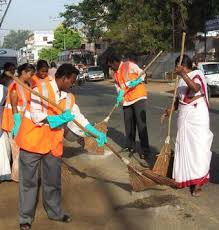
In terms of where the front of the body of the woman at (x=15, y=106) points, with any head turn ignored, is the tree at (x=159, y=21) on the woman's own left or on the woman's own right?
on the woman's own left

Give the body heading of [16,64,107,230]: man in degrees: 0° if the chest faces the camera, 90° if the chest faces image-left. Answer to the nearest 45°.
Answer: approximately 315°

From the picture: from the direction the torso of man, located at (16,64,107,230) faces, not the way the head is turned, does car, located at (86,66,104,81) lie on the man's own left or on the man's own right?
on the man's own left

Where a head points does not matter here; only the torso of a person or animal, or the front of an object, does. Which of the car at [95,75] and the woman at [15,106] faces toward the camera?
the car

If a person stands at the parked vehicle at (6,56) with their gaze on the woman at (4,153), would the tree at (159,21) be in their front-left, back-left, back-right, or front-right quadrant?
back-left

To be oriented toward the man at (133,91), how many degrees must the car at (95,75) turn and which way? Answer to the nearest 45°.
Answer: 0° — it already faces them

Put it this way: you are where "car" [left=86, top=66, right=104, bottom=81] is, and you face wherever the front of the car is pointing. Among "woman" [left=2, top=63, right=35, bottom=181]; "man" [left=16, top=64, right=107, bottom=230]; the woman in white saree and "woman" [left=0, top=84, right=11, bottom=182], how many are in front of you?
4

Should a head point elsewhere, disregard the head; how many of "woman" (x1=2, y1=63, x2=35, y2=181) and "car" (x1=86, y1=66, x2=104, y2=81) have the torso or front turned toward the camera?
1

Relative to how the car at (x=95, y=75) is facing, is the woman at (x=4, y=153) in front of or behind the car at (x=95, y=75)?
in front

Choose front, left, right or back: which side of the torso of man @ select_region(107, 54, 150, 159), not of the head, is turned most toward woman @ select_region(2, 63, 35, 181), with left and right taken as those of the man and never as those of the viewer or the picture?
front

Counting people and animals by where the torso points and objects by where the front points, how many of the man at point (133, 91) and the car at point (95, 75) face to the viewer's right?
0

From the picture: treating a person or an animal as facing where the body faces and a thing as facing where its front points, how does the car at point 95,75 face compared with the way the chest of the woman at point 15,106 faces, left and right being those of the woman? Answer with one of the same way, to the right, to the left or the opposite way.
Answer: to the right

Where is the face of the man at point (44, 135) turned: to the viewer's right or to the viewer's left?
to the viewer's right

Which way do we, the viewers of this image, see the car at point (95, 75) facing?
facing the viewer

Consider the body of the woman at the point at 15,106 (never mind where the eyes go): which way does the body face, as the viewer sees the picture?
to the viewer's right

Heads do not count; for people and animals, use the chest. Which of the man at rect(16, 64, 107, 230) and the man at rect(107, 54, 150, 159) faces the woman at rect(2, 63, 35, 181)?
the man at rect(107, 54, 150, 159)
